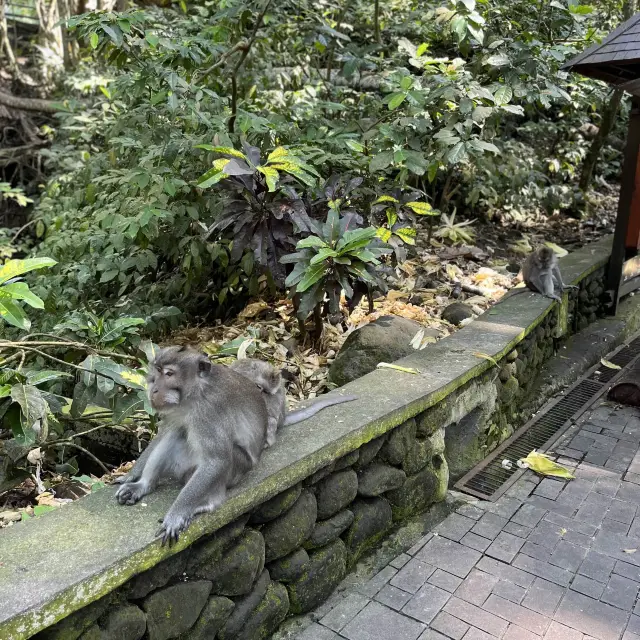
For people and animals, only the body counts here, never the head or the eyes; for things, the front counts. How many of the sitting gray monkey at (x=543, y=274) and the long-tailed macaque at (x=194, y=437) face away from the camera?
0

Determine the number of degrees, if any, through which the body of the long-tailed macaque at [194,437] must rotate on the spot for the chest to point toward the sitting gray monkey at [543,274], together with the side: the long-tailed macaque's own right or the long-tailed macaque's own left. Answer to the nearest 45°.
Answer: approximately 180°

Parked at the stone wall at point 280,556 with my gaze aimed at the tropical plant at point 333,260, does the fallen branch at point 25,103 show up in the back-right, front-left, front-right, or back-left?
front-left

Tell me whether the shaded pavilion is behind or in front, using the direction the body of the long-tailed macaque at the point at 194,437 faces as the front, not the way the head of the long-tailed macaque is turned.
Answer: behind

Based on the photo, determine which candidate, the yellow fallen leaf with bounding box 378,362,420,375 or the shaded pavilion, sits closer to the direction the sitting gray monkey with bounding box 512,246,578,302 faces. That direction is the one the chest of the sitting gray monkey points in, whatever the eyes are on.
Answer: the yellow fallen leaf

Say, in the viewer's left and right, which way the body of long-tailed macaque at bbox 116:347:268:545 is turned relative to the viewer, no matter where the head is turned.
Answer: facing the viewer and to the left of the viewer

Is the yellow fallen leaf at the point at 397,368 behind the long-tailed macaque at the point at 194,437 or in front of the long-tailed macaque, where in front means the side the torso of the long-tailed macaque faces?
behind

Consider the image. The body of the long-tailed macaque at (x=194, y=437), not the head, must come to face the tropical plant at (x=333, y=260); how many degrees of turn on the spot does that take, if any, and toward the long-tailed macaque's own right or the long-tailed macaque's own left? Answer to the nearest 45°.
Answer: approximately 180°
